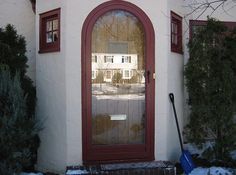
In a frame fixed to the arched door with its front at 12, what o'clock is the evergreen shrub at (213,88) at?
The evergreen shrub is roughly at 9 o'clock from the arched door.

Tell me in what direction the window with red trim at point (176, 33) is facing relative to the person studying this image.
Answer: facing the viewer and to the right of the viewer

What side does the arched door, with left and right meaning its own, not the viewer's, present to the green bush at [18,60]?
right

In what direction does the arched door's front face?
toward the camera

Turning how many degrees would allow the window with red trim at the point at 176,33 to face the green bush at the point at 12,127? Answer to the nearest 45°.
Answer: approximately 90° to its right

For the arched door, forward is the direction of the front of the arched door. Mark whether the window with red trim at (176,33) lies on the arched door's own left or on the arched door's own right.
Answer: on the arched door's own left

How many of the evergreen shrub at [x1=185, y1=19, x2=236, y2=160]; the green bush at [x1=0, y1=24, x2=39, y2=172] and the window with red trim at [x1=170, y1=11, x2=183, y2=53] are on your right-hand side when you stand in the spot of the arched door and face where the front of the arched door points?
1

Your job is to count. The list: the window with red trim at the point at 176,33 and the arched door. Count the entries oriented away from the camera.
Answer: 0

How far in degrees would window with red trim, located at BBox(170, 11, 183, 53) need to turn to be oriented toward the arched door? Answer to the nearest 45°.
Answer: approximately 90° to its right
